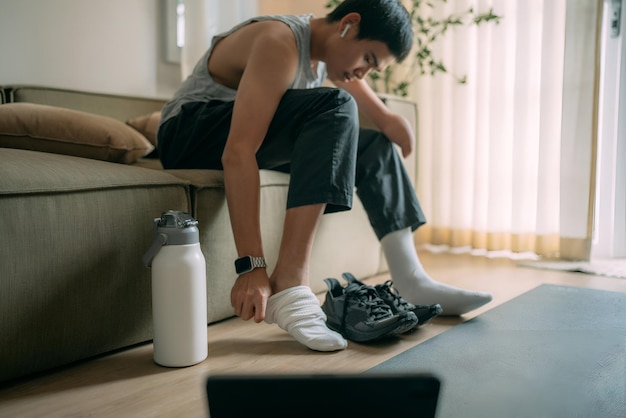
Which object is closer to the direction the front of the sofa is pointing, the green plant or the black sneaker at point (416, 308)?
the black sneaker

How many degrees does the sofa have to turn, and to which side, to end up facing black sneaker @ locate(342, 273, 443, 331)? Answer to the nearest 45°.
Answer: approximately 45° to its left

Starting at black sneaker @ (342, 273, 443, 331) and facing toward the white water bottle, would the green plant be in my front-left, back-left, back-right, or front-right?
back-right

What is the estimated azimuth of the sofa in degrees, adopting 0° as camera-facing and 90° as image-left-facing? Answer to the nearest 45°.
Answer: approximately 315°

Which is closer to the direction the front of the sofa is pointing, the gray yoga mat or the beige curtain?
the gray yoga mat
